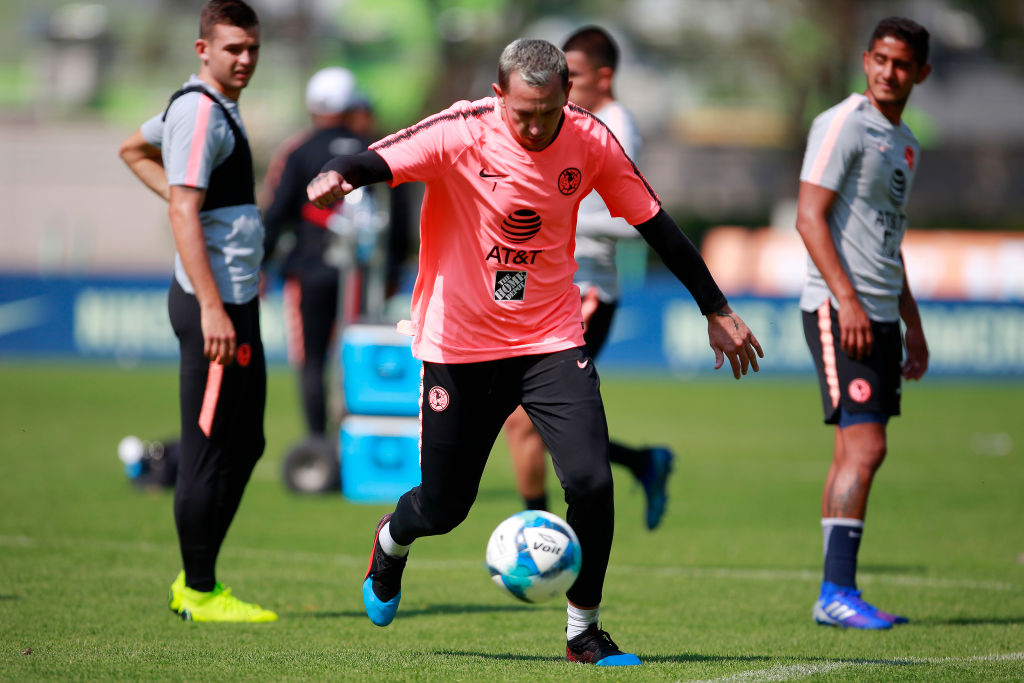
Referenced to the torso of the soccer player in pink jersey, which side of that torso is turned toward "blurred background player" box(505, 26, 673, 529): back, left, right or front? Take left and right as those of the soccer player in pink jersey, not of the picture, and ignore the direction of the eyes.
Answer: back

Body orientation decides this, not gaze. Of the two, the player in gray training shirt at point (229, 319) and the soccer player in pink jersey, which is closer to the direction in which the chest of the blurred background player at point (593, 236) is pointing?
the player in gray training shirt

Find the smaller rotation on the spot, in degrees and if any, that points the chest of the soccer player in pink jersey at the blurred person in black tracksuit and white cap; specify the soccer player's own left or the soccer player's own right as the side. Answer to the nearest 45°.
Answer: approximately 180°

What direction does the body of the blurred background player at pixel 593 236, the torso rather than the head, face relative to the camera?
to the viewer's left

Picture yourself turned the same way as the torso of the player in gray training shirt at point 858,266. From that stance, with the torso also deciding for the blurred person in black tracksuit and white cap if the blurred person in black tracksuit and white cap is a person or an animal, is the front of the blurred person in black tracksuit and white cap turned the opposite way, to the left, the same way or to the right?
to the left

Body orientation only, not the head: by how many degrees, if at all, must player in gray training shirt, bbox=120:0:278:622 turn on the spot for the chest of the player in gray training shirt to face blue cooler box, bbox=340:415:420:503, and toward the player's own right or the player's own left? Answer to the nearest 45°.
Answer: approximately 90° to the player's own left

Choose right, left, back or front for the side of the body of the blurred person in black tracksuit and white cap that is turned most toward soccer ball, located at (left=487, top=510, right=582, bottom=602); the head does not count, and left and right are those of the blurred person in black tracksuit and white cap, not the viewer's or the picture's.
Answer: back

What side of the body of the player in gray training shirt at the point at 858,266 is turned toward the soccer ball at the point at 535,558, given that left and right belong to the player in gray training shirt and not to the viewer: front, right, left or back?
right

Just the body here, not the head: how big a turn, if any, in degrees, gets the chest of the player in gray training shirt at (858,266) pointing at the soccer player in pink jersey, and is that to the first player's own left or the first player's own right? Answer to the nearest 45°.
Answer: approximately 90° to the first player's own right

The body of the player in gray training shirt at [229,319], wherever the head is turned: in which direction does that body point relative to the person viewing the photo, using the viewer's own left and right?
facing to the right of the viewer
